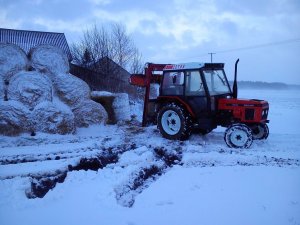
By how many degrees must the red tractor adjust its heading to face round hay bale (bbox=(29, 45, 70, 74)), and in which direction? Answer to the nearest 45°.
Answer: approximately 135° to its right

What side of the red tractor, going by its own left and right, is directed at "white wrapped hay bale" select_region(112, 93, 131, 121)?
back

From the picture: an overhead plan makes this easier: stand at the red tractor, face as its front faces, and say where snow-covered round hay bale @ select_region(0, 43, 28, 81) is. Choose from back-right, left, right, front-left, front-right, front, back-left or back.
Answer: back-right

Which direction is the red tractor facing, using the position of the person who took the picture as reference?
facing the viewer and to the right of the viewer

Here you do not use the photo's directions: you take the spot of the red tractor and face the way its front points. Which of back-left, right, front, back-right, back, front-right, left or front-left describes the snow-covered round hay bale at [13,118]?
back-right

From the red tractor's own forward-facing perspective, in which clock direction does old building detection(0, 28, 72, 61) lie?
The old building is roughly at 6 o'clock from the red tractor.

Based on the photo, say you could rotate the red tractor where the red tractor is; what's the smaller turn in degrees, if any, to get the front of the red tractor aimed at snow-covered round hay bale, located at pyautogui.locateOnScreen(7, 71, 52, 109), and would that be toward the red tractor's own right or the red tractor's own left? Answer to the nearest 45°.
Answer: approximately 135° to the red tractor's own right

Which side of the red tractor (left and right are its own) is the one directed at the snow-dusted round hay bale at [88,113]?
back
